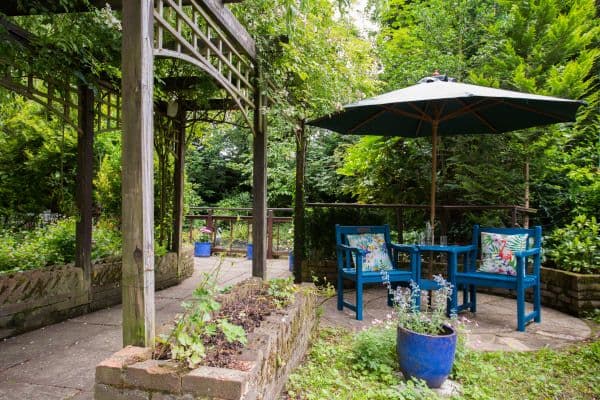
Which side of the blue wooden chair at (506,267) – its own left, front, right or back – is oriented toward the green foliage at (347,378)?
front

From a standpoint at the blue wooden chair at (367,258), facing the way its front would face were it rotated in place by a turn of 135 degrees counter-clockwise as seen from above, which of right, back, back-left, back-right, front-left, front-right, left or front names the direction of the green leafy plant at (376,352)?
back

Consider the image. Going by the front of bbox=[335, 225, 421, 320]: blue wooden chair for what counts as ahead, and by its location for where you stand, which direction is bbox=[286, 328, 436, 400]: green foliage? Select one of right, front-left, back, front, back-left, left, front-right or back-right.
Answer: front-right

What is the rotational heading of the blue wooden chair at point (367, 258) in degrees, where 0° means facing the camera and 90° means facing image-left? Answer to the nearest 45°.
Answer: approximately 315°

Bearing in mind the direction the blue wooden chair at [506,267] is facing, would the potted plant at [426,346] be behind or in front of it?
in front

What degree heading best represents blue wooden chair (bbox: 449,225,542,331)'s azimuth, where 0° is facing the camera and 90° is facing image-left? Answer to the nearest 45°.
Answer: approximately 45°

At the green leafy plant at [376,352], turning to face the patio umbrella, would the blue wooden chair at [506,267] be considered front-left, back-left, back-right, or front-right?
front-right

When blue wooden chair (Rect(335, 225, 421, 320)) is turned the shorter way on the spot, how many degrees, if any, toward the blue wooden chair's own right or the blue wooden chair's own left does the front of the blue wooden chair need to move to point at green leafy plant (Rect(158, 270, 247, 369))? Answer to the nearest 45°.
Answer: approximately 45° to the blue wooden chair's own right

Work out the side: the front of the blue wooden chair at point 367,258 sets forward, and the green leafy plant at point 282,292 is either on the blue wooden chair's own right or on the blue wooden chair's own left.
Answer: on the blue wooden chair's own right

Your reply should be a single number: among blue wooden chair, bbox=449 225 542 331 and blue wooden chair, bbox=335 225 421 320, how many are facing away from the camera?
0

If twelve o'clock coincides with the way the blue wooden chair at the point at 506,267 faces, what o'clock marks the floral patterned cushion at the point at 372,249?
The floral patterned cushion is roughly at 1 o'clock from the blue wooden chair.
